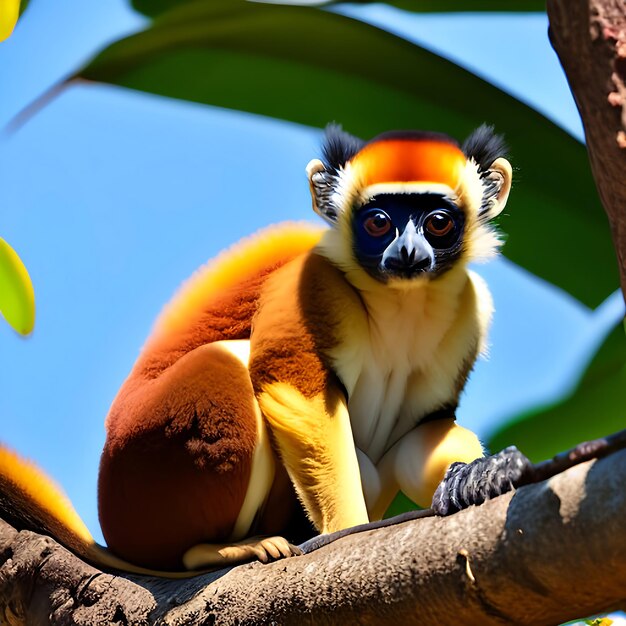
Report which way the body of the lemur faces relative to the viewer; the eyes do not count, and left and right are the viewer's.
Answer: facing the viewer and to the right of the viewer

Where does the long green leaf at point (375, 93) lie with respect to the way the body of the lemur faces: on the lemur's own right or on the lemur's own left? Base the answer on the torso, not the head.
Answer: on the lemur's own left

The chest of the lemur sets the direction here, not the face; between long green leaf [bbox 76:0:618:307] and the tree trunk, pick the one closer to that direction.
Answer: the tree trunk

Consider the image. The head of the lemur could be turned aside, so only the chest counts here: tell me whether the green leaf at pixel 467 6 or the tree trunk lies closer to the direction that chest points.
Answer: the tree trunk

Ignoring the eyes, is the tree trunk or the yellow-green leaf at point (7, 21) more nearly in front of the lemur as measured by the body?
the tree trunk

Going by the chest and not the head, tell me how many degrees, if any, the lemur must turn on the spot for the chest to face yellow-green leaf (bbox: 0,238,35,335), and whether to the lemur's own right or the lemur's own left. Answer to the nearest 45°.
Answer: approximately 90° to the lemur's own right

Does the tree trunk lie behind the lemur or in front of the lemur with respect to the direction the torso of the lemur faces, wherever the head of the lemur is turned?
in front

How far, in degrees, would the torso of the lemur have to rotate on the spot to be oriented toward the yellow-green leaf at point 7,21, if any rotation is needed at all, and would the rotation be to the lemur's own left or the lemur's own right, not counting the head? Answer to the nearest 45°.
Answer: approximately 90° to the lemur's own right

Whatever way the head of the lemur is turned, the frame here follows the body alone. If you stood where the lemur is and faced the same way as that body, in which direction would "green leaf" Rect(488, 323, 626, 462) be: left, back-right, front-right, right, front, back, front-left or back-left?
left

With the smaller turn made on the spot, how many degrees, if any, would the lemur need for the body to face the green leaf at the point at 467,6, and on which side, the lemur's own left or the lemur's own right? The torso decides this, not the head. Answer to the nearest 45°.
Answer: approximately 90° to the lemur's own left
